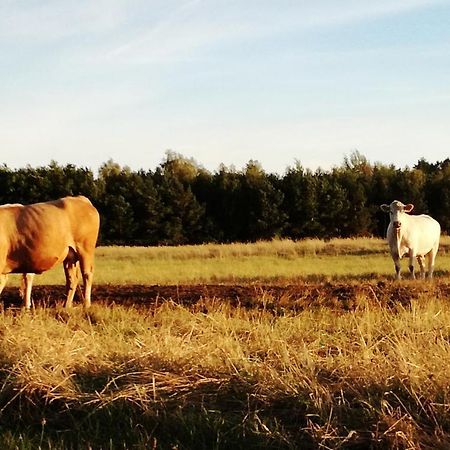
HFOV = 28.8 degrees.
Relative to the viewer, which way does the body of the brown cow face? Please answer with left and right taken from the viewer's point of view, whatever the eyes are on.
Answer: facing to the left of the viewer

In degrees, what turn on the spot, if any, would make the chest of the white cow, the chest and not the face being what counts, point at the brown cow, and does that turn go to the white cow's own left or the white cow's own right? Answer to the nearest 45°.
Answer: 0° — it already faces it

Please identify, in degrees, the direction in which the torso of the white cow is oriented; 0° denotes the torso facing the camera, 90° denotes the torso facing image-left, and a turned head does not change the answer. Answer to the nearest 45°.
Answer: approximately 45°

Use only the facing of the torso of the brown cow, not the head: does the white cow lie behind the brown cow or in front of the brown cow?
behind
